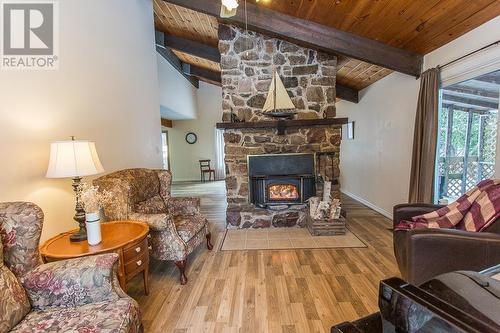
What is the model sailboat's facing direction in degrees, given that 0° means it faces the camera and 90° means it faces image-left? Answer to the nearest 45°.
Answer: approximately 90°

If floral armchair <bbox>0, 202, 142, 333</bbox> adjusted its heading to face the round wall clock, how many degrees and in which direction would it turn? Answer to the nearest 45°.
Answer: approximately 45° to its left

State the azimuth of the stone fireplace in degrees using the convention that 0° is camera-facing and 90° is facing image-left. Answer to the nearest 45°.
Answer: approximately 0°

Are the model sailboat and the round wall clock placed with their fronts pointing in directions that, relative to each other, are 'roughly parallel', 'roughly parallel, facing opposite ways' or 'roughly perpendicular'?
roughly perpendicular

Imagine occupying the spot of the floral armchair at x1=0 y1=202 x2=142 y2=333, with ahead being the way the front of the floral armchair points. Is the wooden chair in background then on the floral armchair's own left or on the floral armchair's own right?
on the floral armchair's own left

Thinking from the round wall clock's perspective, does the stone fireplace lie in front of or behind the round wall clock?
in front

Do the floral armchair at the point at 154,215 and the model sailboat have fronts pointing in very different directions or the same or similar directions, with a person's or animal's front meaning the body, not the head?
very different directions

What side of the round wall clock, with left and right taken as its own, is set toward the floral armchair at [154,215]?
front

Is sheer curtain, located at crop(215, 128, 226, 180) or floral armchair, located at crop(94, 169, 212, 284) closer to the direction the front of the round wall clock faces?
the floral armchair

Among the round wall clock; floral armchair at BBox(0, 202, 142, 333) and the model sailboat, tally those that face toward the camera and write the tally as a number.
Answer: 1

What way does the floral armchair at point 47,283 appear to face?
to the viewer's right

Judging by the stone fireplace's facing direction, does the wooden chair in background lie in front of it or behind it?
behind

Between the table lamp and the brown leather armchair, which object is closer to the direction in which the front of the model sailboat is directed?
the table lamp

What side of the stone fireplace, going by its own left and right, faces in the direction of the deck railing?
left

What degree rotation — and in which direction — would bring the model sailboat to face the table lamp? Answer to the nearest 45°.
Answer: approximately 45° to its left

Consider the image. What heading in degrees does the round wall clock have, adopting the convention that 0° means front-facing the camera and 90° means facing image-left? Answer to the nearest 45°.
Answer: approximately 0°
